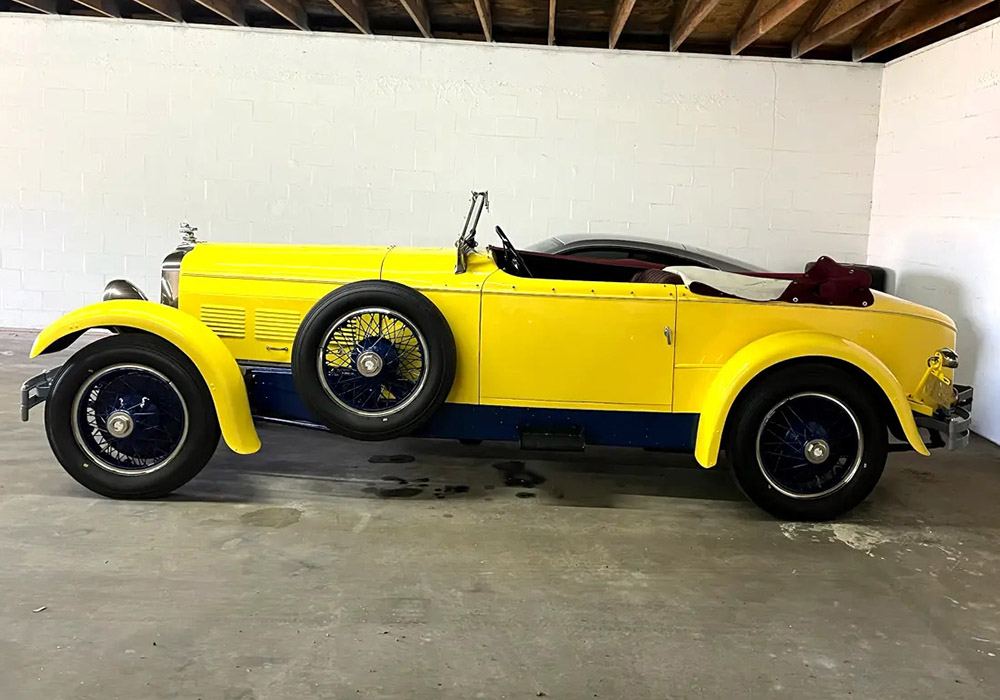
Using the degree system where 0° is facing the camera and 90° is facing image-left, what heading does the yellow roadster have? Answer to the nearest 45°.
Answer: approximately 90°
